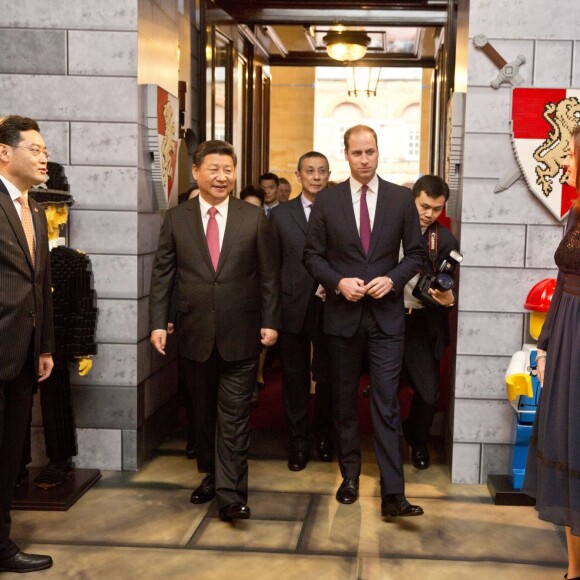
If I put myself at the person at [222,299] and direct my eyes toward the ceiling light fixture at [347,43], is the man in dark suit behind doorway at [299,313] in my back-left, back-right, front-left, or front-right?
front-right

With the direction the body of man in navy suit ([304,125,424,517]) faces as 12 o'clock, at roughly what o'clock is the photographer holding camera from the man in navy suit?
The photographer holding camera is roughly at 7 o'clock from the man in navy suit.

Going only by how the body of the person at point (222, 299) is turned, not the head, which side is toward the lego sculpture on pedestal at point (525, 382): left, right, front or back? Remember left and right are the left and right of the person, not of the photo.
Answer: left

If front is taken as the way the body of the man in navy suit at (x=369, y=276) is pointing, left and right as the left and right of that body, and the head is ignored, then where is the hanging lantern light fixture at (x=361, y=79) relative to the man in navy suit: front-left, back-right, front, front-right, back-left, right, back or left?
back

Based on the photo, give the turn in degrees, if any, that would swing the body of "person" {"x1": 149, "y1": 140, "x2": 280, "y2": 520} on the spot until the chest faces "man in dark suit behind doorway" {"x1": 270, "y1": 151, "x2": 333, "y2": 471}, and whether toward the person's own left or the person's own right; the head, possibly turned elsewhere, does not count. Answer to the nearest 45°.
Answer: approximately 135° to the person's own left

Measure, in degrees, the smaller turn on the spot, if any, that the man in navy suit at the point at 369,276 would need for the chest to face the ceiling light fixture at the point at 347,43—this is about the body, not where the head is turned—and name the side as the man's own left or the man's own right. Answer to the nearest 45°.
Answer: approximately 180°

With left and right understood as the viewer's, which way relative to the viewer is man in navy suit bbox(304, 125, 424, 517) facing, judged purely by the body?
facing the viewer

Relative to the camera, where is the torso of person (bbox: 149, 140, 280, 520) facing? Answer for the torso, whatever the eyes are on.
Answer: toward the camera

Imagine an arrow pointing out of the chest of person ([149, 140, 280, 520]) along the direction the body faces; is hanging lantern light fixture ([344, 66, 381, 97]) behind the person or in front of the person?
behind

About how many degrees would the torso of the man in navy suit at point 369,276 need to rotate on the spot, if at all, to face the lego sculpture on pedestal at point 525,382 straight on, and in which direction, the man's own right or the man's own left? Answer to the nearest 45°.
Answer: approximately 90° to the man's own left

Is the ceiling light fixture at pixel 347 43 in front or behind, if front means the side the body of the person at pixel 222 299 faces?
behind

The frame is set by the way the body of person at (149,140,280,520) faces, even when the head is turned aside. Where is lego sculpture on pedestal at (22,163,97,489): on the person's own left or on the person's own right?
on the person's own right

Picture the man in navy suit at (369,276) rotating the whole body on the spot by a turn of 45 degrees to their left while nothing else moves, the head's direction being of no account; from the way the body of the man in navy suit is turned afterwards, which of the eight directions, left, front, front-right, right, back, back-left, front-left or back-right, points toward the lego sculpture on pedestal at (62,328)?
back-right

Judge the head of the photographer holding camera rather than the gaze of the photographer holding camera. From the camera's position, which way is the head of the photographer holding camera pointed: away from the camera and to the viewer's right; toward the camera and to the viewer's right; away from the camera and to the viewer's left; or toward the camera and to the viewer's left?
toward the camera and to the viewer's left

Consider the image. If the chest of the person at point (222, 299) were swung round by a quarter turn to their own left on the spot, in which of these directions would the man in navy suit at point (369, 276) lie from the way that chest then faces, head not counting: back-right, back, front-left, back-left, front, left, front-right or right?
front
